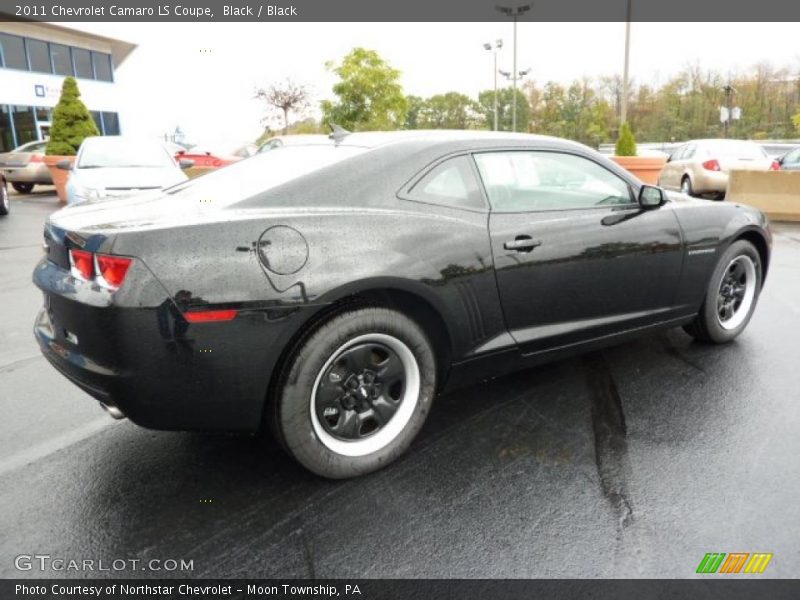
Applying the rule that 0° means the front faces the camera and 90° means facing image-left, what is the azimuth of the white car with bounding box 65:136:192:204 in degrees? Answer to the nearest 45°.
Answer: approximately 0°

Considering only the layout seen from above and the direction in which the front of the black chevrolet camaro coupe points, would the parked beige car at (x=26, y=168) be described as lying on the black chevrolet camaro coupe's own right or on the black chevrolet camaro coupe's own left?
on the black chevrolet camaro coupe's own left

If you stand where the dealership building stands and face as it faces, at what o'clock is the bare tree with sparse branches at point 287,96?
The bare tree with sparse branches is roughly at 10 o'clock from the dealership building.

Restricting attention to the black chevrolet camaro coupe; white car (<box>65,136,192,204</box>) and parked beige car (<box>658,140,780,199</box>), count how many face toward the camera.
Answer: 1

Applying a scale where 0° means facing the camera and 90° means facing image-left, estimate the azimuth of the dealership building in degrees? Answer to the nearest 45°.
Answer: approximately 315°

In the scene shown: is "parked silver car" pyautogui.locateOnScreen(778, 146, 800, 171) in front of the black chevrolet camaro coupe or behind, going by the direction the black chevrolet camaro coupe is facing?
in front

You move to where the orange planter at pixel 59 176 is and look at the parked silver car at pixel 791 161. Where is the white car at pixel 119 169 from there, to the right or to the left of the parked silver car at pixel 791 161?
right

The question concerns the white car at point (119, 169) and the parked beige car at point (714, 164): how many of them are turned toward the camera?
1

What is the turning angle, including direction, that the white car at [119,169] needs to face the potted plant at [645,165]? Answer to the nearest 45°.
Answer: approximately 90° to its left

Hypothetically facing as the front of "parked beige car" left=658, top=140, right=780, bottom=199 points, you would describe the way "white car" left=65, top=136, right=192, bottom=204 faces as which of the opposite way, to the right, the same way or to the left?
the opposite way

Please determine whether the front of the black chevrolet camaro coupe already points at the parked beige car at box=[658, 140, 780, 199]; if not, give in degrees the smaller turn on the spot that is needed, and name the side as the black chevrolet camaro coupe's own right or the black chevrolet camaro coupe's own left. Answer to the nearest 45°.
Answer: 0° — it already faces it

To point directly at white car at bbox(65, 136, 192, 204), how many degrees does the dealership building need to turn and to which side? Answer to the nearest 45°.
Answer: approximately 45° to its right

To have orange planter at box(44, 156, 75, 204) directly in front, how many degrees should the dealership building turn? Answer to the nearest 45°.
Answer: approximately 45° to its right
